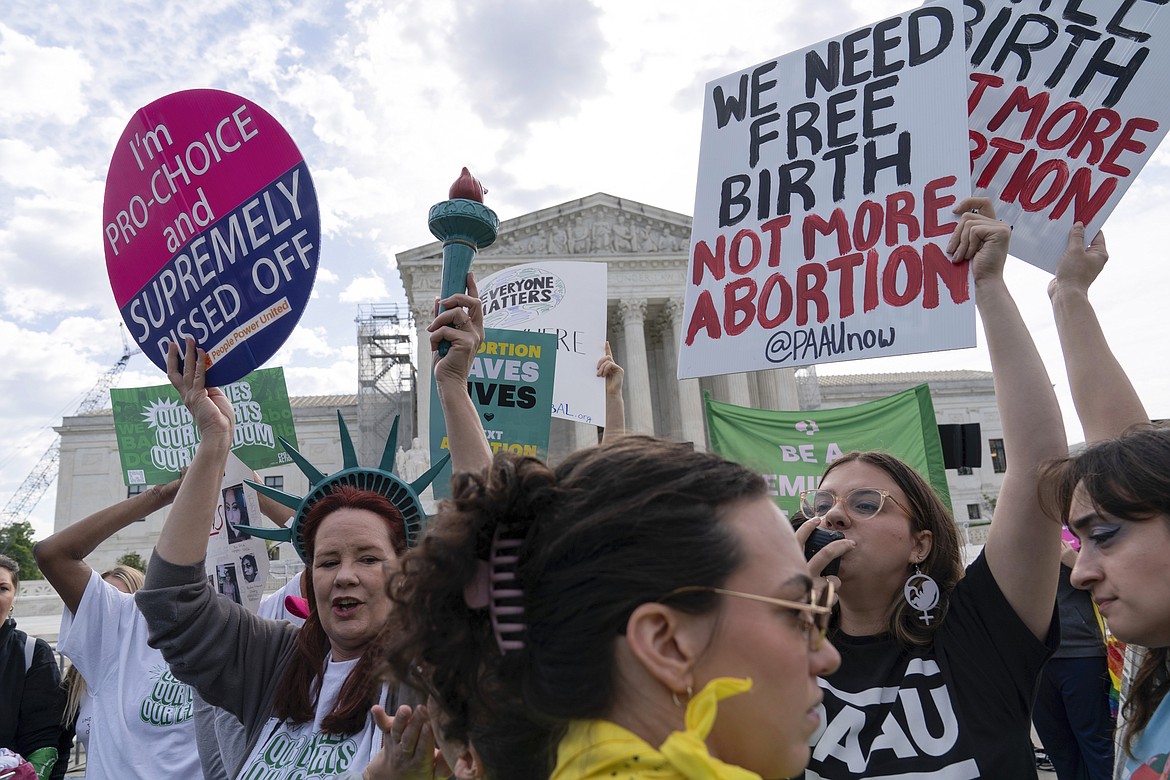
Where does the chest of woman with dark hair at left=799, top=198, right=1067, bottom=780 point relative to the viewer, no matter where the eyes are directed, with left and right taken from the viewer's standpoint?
facing the viewer and to the left of the viewer

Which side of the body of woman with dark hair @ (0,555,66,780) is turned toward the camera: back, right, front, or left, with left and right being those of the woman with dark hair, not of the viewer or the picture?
front

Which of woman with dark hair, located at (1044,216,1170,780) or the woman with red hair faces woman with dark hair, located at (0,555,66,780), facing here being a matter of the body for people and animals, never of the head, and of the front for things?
woman with dark hair, located at (1044,216,1170,780)

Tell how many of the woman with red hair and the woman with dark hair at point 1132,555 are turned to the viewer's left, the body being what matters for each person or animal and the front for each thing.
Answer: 1

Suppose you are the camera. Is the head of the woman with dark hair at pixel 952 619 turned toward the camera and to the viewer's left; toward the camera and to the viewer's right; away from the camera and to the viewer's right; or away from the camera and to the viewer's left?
toward the camera and to the viewer's left

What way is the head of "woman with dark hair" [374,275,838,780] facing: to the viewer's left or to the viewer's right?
to the viewer's right

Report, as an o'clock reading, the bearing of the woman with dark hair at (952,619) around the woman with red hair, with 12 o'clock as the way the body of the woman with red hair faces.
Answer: The woman with dark hair is roughly at 10 o'clock from the woman with red hair.

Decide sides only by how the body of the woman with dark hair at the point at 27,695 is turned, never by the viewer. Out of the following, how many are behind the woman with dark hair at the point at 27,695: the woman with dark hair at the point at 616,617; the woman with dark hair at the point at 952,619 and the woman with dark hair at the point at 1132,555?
0

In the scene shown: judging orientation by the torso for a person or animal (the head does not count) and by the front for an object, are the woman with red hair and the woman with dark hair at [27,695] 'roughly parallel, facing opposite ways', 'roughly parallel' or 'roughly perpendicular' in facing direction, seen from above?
roughly parallel

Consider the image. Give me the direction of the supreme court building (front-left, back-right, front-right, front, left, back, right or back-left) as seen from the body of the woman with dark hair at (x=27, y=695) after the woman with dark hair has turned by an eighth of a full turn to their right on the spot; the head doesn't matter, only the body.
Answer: back

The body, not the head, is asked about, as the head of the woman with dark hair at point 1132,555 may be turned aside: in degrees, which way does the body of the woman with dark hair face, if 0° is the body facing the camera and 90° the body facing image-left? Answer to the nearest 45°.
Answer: approximately 90°
